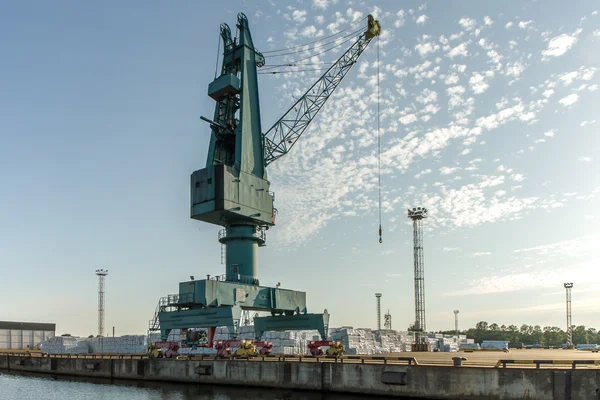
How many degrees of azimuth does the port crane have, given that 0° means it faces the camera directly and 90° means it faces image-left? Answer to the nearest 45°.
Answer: approximately 225°

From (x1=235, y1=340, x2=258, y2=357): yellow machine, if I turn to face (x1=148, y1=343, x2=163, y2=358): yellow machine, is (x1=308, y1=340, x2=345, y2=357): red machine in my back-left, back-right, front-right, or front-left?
back-right
